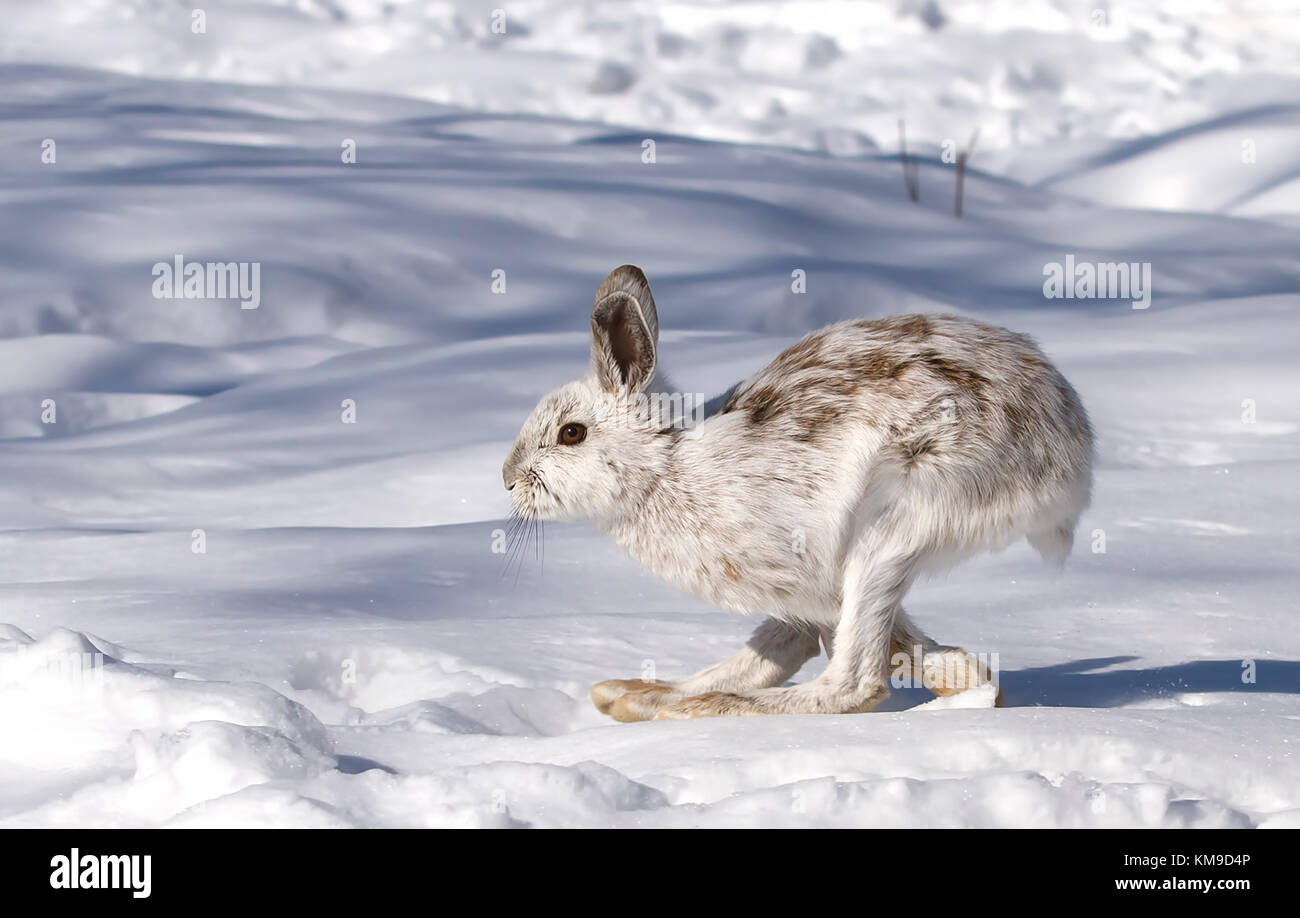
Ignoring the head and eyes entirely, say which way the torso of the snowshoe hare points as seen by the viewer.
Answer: to the viewer's left
